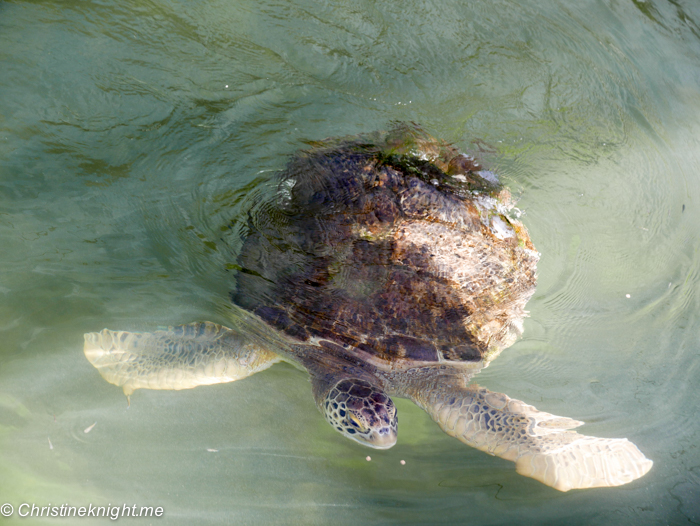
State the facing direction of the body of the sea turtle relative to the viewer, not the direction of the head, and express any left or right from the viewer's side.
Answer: facing the viewer
